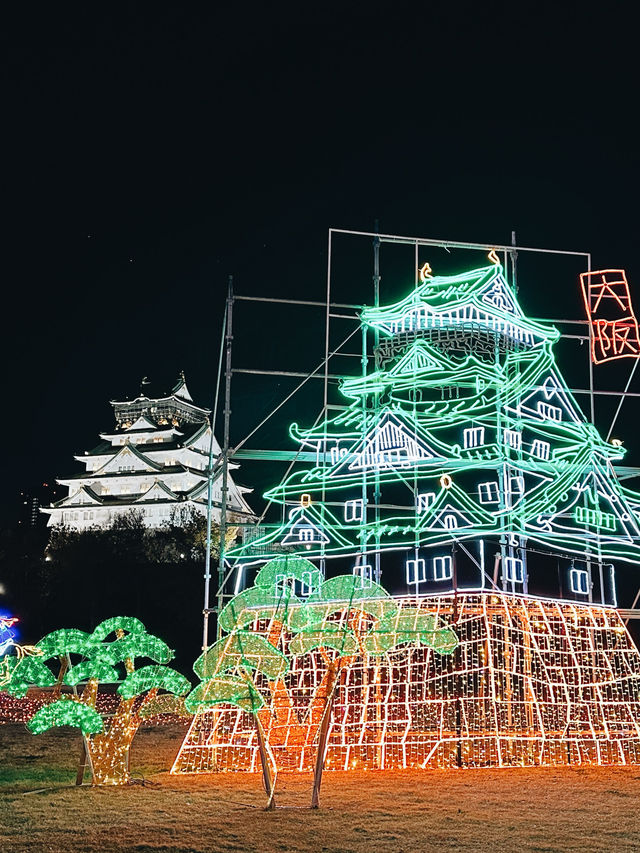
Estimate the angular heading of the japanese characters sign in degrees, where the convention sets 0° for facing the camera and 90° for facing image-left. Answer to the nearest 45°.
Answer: approximately 0°

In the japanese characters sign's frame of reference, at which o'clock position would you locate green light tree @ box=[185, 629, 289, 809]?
The green light tree is roughly at 1 o'clock from the japanese characters sign.

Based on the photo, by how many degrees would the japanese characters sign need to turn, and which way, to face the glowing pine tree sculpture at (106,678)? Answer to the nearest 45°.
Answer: approximately 45° to its right
